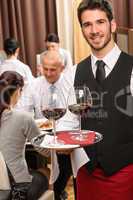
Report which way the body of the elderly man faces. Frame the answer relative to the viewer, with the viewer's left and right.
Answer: facing the viewer and to the left of the viewer

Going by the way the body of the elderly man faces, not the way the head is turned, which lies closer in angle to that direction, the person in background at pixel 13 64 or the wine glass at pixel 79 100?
the wine glass

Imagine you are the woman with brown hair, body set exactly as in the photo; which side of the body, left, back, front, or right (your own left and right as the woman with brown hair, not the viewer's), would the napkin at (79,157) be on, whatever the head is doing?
right

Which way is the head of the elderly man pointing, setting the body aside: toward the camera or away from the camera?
toward the camera

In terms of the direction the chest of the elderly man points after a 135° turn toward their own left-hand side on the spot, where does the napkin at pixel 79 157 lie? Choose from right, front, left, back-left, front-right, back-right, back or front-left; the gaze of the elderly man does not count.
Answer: right

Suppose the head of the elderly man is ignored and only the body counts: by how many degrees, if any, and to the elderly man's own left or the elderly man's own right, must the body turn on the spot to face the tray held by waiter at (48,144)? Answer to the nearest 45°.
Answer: approximately 45° to the elderly man's own left

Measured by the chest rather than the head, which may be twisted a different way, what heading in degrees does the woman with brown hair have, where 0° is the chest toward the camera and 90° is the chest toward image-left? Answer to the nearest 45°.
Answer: approximately 225°

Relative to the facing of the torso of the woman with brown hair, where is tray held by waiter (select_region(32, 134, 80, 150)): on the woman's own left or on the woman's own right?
on the woman's own right

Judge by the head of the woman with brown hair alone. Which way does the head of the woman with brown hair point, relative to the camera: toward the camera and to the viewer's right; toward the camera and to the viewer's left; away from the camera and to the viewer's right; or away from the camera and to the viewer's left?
away from the camera and to the viewer's right

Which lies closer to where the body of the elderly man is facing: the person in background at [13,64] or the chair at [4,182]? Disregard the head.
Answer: the chair
